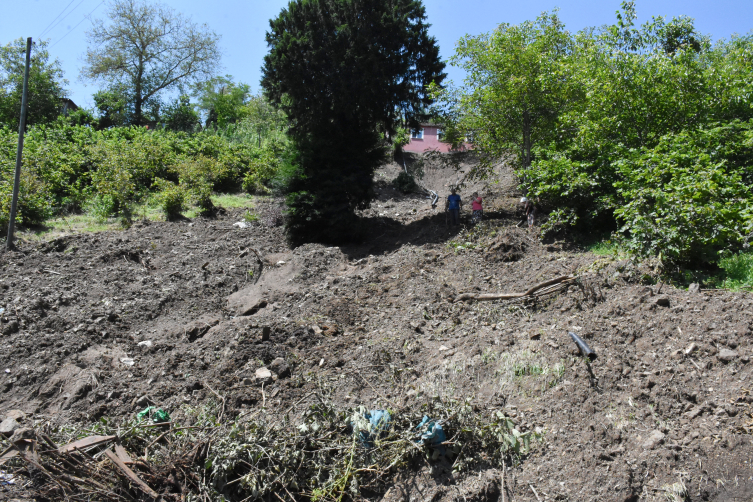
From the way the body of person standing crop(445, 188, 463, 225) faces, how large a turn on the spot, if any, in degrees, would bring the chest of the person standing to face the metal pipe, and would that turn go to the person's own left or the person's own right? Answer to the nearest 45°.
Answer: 0° — they already face it

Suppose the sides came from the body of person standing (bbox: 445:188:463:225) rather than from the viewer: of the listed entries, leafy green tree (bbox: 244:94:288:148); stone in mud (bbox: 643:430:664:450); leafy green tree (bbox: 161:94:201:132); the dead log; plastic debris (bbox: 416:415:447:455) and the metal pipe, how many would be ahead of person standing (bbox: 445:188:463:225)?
4

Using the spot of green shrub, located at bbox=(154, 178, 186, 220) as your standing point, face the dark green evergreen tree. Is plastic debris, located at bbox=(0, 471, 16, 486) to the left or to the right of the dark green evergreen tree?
right

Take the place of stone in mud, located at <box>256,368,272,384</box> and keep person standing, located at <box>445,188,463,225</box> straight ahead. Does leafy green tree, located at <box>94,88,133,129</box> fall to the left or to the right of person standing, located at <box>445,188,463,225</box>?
left

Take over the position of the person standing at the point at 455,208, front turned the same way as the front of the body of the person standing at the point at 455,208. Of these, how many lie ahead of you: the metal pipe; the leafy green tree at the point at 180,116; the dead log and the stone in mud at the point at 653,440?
3

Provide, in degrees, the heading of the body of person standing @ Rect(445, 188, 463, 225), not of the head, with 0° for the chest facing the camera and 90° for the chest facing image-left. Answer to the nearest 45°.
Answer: approximately 0°

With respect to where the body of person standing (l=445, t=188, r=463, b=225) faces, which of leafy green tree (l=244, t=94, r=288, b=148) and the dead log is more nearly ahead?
the dead log

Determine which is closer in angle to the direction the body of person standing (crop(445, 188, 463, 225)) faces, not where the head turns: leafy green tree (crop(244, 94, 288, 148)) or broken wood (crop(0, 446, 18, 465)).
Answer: the broken wood

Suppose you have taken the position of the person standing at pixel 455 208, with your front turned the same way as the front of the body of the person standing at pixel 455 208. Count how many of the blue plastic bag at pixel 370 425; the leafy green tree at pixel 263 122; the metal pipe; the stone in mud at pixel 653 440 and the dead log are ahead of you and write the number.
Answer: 4

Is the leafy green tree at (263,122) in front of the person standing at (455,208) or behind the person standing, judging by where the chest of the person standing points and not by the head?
behind

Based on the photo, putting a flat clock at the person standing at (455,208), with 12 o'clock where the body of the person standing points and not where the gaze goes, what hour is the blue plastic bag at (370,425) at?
The blue plastic bag is roughly at 12 o'clock from the person standing.

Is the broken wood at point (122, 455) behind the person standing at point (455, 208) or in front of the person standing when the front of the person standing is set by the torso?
in front
